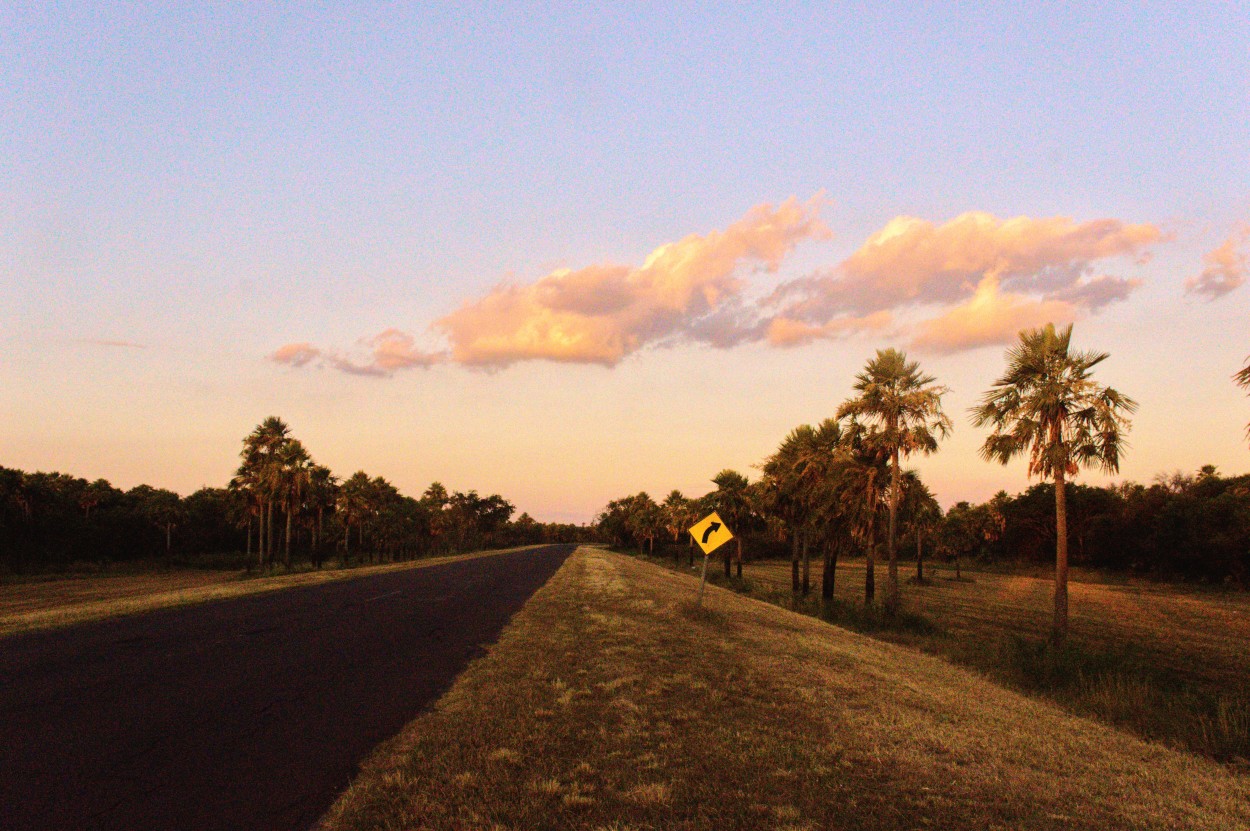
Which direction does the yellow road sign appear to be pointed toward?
toward the camera

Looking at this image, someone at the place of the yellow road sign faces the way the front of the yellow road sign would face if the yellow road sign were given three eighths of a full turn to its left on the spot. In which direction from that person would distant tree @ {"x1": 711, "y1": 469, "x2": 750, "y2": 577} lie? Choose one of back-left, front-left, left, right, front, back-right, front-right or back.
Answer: front-left

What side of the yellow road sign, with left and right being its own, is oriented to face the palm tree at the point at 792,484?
back

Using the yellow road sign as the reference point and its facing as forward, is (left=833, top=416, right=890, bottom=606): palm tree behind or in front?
behind
